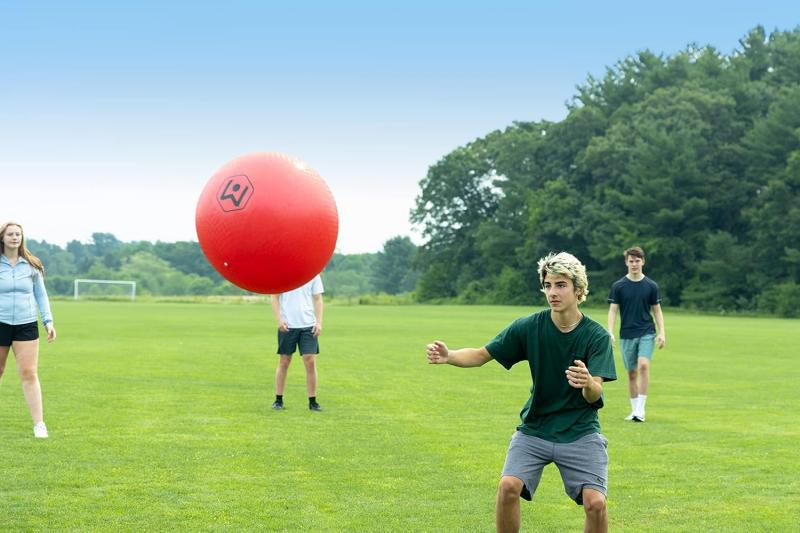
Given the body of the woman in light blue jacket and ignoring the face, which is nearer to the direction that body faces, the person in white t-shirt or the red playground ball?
the red playground ball

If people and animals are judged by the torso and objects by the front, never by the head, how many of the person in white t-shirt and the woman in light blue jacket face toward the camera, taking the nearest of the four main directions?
2

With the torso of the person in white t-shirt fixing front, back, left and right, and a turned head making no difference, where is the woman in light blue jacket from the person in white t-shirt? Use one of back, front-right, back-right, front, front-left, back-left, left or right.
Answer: front-right

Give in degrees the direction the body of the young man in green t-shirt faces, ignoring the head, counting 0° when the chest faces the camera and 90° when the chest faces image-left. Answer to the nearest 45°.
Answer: approximately 0°

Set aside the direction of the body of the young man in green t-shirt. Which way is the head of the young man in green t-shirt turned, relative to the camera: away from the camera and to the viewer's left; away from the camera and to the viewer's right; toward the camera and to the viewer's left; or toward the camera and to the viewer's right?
toward the camera and to the viewer's left

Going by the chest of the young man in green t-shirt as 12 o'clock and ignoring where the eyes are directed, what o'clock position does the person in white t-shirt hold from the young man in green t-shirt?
The person in white t-shirt is roughly at 5 o'clock from the young man in green t-shirt.

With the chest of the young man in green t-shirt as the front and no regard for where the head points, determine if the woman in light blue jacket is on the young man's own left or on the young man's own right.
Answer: on the young man's own right

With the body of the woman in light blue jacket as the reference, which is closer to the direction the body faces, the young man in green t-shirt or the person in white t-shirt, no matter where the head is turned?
the young man in green t-shirt

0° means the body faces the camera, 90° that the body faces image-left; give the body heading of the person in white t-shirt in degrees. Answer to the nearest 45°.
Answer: approximately 0°

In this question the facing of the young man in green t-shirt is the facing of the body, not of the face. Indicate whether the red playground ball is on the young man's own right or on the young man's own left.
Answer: on the young man's own right

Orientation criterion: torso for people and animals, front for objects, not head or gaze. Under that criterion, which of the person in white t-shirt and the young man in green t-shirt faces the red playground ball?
the person in white t-shirt
